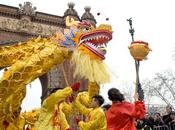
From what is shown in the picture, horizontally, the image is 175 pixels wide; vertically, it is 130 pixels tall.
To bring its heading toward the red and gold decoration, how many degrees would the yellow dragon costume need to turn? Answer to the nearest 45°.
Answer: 0° — it already faces it

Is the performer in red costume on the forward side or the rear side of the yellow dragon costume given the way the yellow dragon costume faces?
on the forward side

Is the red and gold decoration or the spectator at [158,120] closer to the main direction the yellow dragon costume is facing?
the red and gold decoration

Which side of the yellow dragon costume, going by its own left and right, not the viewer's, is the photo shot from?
right
